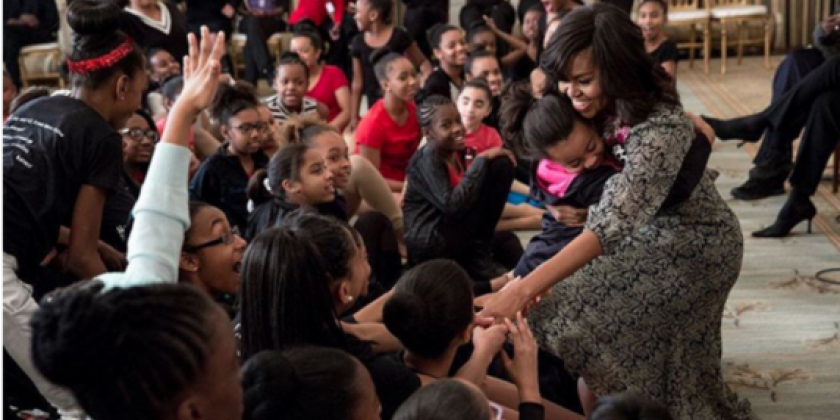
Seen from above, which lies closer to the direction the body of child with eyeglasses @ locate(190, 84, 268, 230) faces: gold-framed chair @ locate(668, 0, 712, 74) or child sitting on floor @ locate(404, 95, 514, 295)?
the child sitting on floor

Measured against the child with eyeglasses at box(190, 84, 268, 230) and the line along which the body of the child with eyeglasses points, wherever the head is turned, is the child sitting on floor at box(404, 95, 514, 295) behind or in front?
in front

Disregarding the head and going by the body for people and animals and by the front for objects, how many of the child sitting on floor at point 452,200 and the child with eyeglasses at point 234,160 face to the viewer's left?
0

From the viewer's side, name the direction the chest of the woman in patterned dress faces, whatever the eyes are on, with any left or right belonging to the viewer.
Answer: facing to the left of the viewer

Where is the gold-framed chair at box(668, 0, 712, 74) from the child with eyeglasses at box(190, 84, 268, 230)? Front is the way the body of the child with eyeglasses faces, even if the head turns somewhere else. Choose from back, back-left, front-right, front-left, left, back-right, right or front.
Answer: left

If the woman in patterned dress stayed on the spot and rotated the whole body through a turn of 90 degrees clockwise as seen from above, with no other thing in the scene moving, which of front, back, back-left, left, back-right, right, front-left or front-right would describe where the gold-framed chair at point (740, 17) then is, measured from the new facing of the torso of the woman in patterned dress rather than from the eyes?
front

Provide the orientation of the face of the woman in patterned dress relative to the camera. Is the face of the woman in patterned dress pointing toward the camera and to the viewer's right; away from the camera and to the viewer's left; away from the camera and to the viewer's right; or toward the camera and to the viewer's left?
toward the camera and to the viewer's left

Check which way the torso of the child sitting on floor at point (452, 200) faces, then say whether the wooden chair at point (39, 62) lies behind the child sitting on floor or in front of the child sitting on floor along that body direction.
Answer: behind

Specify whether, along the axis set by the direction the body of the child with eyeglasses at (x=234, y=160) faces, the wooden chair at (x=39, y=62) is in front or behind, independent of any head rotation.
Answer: behind

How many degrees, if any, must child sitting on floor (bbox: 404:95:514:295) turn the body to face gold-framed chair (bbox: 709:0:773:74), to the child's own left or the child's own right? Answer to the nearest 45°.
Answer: approximately 90° to the child's own left

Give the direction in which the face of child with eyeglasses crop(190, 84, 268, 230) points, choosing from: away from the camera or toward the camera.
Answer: toward the camera

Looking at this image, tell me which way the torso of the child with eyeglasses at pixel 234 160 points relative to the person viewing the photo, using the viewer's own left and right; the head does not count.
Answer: facing the viewer and to the right of the viewer
